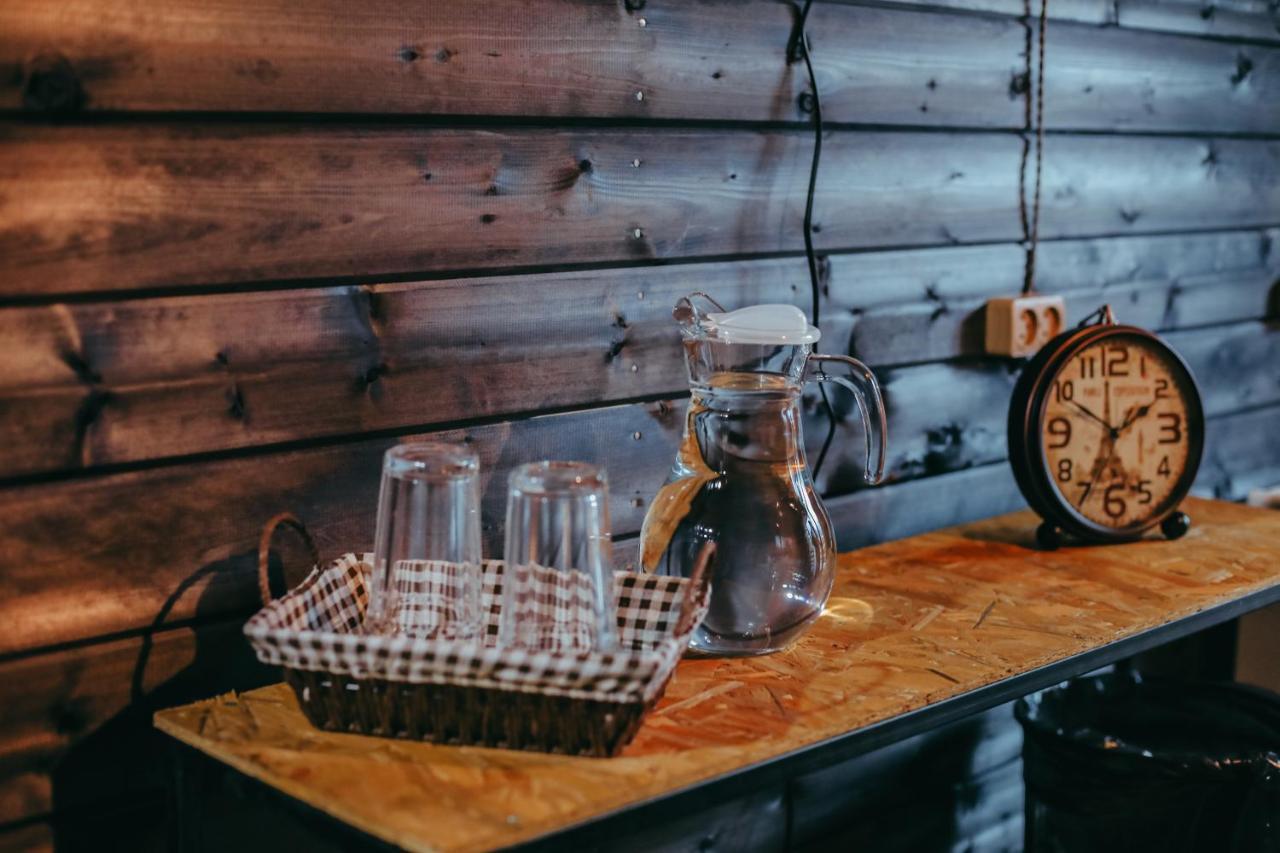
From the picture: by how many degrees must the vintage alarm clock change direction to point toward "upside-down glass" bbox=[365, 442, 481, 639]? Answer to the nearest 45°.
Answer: approximately 90° to its right

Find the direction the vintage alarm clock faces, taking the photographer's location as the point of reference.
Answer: facing the viewer and to the right of the viewer

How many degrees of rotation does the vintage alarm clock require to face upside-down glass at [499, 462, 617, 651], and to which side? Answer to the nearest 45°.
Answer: approximately 90° to its right

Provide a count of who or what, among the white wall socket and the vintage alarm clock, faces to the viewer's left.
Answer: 0

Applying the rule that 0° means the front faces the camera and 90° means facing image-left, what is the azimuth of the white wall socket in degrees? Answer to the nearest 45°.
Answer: approximately 315°

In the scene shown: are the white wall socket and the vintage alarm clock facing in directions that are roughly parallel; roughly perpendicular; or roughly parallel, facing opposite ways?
roughly parallel

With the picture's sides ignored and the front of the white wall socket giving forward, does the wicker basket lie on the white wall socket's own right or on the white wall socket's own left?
on the white wall socket's own right

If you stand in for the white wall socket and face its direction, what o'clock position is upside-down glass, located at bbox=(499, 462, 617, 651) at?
The upside-down glass is roughly at 2 o'clock from the white wall socket.
